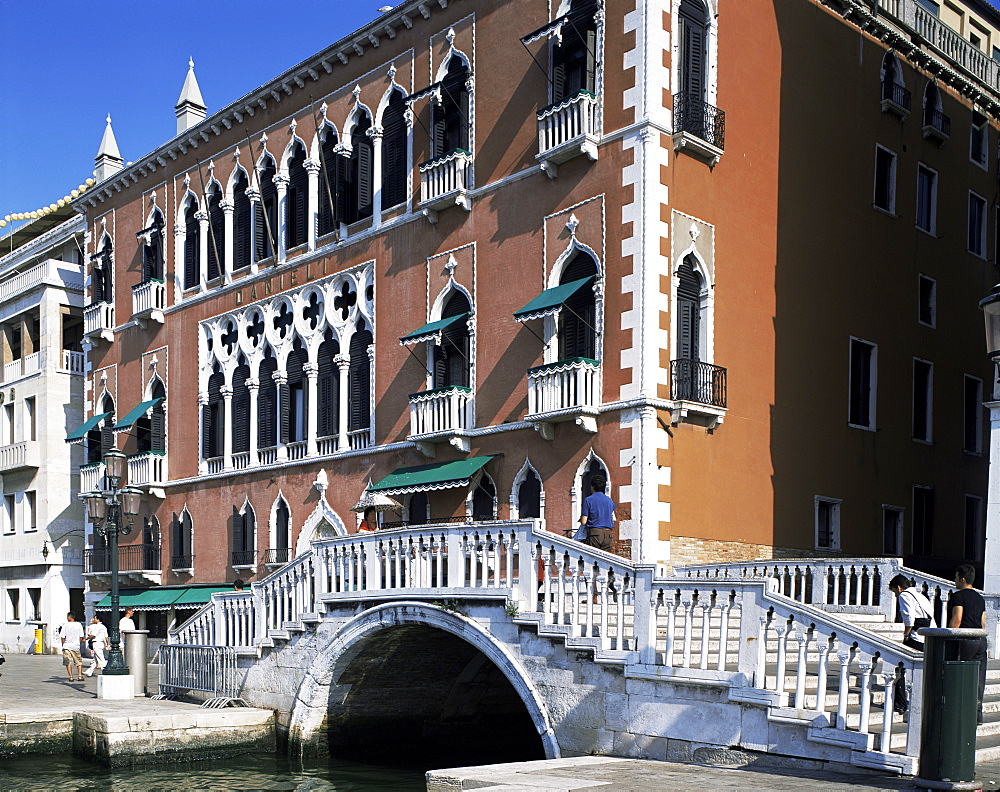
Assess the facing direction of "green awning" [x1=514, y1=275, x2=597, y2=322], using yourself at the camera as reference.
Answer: facing the viewer and to the left of the viewer

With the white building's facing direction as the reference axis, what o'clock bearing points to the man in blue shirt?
The man in blue shirt is roughly at 10 o'clock from the white building.

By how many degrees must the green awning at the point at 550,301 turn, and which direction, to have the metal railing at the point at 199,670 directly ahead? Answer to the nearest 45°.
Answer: approximately 45° to its right

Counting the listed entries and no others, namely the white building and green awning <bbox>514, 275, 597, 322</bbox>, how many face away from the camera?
0

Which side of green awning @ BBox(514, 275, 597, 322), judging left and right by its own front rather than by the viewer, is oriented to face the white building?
right

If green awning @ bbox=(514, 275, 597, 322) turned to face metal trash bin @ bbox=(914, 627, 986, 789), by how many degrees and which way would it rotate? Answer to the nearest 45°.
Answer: approximately 45° to its left

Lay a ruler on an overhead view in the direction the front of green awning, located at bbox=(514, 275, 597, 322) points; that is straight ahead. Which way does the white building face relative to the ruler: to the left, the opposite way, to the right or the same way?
the same way

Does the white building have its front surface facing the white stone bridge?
no

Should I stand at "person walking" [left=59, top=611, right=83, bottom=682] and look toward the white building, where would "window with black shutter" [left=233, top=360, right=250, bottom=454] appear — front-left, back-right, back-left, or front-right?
front-right

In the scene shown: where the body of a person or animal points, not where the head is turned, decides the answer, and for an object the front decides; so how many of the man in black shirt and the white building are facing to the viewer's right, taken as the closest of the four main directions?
0
